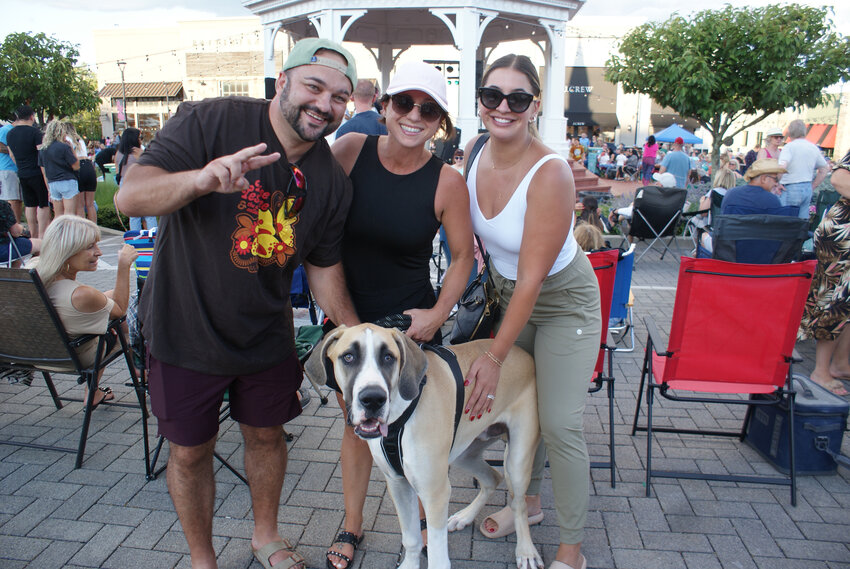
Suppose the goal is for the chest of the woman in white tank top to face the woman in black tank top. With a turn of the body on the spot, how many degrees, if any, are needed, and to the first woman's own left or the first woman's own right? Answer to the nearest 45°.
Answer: approximately 45° to the first woman's own right

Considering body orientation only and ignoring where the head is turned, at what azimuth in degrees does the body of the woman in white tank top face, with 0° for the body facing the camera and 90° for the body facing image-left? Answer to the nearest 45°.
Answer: approximately 45°

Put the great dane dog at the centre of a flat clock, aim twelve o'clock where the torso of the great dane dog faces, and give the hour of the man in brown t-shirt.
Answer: The man in brown t-shirt is roughly at 2 o'clock from the great dane dog.

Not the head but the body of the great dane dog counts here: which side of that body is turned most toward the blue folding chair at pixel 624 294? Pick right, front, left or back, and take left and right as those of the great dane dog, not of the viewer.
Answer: back

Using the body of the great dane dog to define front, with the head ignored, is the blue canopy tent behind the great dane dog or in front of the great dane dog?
behind

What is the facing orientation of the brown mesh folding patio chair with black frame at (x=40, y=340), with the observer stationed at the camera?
facing away from the viewer and to the right of the viewer

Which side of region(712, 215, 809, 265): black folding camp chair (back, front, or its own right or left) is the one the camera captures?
back

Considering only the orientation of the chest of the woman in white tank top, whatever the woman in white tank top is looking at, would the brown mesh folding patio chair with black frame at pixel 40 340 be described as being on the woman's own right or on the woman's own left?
on the woman's own right
